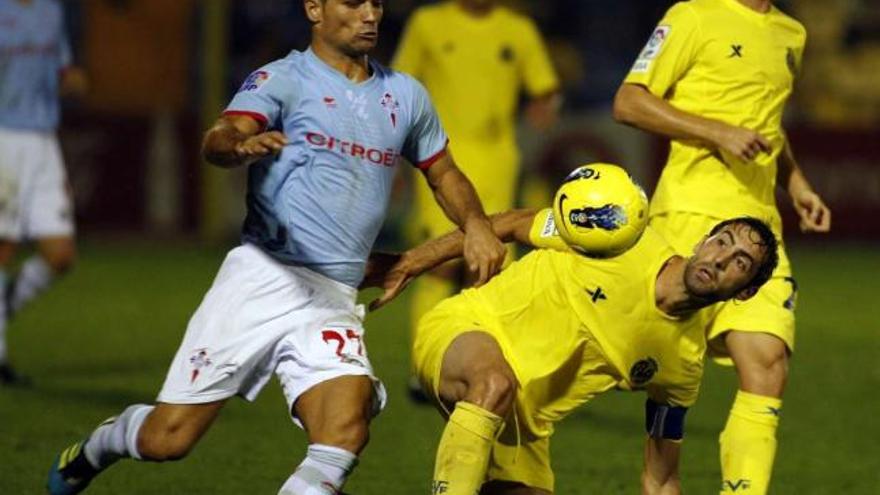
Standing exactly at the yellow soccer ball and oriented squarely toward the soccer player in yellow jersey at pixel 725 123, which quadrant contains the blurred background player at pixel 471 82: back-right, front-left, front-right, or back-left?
front-left

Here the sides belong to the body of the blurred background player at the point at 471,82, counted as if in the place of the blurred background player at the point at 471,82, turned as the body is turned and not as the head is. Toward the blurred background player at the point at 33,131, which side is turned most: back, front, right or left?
right

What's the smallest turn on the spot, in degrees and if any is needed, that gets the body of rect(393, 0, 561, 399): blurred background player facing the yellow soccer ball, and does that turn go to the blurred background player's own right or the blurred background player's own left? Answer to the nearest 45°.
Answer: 0° — they already face it

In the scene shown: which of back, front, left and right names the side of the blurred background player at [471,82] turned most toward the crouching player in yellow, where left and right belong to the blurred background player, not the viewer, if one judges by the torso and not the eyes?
front

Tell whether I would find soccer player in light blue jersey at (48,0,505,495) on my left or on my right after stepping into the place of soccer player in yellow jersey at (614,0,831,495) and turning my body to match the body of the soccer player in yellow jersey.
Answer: on my right

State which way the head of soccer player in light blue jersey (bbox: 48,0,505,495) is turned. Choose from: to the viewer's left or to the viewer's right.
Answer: to the viewer's right

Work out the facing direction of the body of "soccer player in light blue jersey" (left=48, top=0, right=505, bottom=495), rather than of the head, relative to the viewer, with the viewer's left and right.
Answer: facing the viewer and to the right of the viewer

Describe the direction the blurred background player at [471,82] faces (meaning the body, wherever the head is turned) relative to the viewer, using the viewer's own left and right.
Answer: facing the viewer

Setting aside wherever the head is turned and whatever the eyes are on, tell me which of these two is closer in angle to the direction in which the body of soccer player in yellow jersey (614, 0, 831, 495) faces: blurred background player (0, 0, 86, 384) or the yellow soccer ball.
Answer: the yellow soccer ball

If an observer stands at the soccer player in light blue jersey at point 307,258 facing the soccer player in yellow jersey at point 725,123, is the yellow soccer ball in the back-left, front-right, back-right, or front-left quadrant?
front-right

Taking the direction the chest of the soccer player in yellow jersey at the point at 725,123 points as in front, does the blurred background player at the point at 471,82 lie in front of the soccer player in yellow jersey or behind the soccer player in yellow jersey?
behind

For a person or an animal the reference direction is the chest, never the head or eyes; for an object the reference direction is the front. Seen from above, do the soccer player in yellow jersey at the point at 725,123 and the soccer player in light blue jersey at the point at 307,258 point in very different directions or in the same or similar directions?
same or similar directions

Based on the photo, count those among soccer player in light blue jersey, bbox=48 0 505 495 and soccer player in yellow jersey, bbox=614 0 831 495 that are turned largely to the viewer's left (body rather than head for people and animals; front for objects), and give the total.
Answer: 0

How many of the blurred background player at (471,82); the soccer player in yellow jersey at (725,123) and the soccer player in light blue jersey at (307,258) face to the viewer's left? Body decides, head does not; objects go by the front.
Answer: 0
